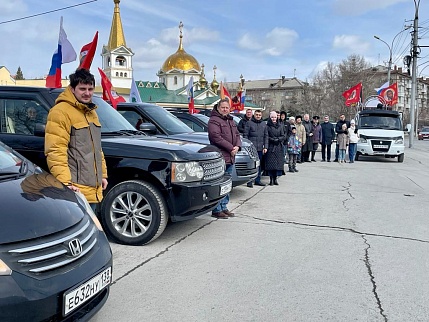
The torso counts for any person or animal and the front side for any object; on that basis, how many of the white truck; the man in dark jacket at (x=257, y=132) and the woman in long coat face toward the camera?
3

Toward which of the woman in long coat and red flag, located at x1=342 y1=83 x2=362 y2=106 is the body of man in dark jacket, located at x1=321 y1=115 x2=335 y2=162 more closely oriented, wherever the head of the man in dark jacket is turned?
the woman in long coat

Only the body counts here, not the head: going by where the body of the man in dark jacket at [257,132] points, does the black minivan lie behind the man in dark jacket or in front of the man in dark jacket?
in front

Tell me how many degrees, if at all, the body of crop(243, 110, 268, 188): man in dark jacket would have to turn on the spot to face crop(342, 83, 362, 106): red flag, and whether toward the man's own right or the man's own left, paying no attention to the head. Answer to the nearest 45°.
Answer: approximately 180°

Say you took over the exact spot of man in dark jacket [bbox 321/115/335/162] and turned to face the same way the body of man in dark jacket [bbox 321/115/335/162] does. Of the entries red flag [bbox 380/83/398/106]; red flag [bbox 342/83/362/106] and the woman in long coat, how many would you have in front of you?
1

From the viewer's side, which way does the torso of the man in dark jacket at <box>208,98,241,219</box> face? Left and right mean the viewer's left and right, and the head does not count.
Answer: facing the viewer and to the right of the viewer

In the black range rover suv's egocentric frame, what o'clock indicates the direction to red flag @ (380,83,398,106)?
The red flag is roughly at 9 o'clock from the black range rover suv.

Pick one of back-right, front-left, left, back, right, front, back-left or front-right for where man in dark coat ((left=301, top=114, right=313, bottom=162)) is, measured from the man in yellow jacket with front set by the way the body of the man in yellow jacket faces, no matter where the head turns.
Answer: left

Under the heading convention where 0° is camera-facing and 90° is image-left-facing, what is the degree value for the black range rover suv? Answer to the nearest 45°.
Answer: approximately 315°

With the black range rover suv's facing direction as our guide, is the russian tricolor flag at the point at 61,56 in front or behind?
behind

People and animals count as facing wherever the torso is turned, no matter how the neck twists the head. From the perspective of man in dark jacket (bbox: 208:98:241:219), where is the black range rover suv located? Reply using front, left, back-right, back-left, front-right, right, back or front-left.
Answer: right

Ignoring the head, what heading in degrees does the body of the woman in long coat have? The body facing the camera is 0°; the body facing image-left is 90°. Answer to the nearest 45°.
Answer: approximately 0°
